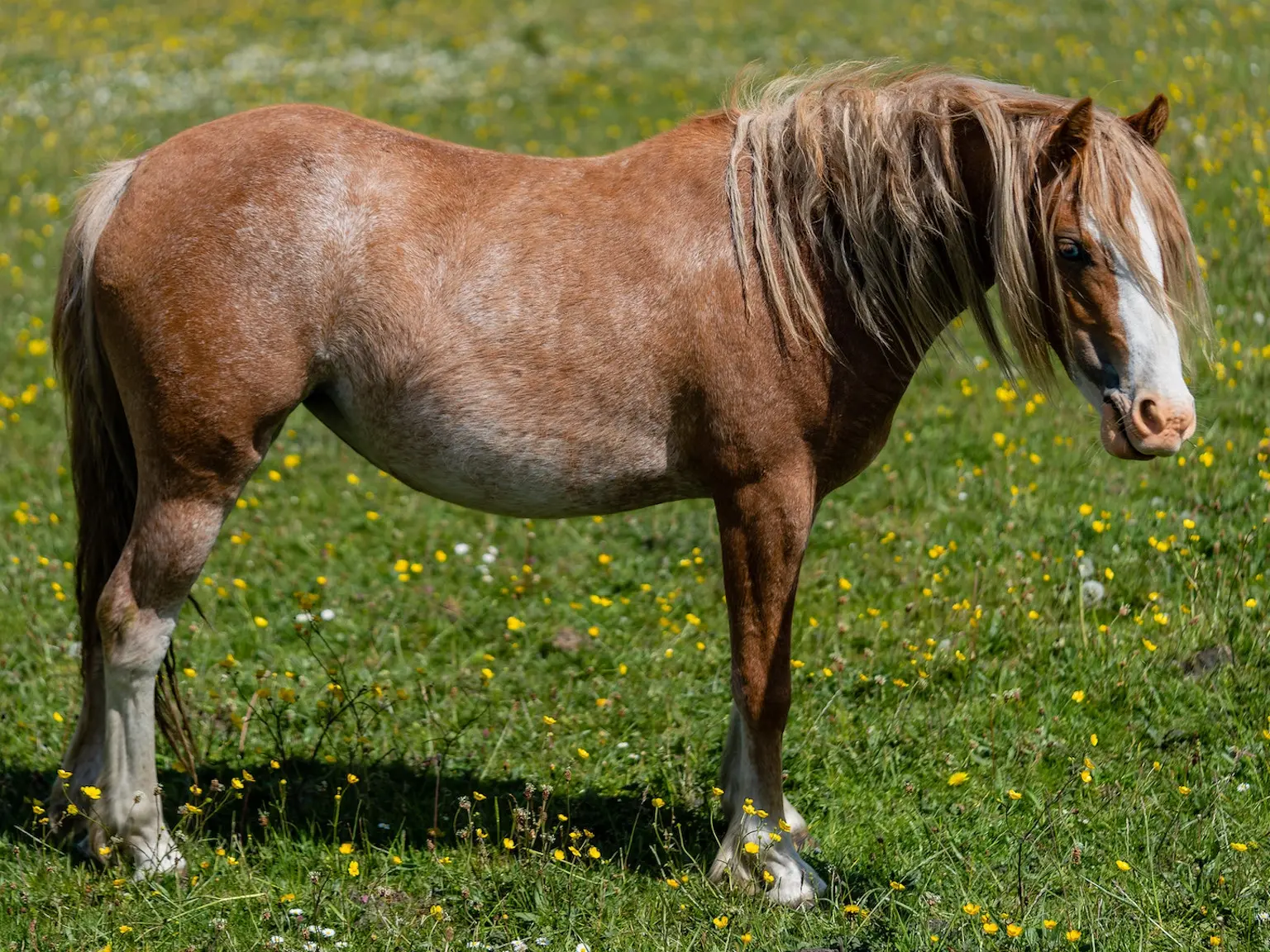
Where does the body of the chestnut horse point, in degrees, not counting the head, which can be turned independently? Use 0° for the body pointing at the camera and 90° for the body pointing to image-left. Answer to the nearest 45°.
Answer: approximately 270°
